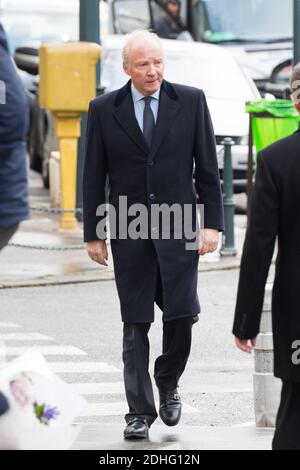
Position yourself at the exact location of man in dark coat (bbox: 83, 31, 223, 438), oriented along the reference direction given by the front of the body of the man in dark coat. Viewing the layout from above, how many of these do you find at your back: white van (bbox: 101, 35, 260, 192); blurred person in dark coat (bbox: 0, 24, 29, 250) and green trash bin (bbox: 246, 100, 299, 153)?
2

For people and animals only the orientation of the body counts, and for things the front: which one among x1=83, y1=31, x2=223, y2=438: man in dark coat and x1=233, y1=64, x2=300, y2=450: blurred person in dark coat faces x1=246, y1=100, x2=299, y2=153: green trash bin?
the blurred person in dark coat

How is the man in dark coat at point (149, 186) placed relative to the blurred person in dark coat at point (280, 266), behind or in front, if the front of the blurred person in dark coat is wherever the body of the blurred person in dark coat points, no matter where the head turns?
in front

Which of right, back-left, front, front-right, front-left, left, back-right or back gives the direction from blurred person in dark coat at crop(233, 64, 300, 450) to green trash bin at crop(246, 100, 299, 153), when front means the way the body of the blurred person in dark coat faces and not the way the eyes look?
front

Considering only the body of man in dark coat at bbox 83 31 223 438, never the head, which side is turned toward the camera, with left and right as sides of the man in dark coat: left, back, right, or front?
front

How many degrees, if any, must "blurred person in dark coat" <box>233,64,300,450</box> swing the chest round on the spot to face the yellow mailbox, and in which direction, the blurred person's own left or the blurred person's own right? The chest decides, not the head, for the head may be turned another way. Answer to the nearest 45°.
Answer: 0° — they already face it

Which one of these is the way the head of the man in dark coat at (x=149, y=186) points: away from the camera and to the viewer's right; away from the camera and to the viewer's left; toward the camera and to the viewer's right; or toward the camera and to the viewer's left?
toward the camera and to the viewer's right

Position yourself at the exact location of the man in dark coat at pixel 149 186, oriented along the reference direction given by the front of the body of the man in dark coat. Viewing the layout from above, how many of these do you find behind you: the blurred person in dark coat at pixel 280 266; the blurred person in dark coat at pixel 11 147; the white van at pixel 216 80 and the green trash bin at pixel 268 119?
2

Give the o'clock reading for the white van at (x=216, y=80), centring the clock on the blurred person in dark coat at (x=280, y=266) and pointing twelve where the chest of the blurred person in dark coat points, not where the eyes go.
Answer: The white van is roughly at 12 o'clock from the blurred person in dark coat.

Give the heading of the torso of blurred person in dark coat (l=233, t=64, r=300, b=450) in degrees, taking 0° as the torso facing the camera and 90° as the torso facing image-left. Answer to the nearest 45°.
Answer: approximately 180°

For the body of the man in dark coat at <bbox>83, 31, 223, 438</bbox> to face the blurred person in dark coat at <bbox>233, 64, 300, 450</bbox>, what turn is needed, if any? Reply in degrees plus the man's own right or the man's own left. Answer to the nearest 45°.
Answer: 0° — they already face them

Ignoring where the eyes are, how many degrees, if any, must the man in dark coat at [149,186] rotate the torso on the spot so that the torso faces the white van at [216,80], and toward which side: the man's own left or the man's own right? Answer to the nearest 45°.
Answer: approximately 180°

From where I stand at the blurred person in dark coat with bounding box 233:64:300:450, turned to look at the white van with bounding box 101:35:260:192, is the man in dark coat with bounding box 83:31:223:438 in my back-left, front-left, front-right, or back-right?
front-left

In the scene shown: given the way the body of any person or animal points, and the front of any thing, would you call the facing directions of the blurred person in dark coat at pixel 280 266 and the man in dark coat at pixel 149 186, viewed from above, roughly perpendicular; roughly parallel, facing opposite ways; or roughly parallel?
roughly parallel, facing opposite ways
